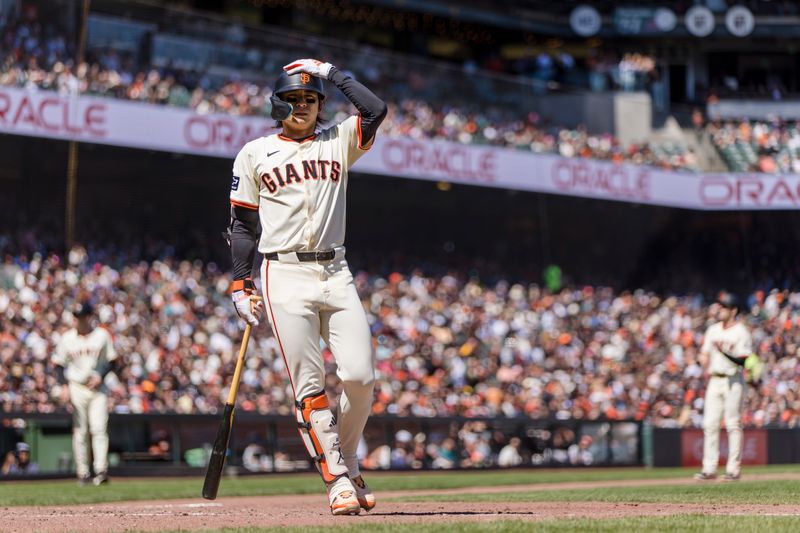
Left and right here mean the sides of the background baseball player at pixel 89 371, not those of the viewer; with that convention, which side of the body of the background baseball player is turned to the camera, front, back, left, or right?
front

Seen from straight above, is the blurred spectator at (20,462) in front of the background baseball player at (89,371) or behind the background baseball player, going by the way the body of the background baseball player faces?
behind

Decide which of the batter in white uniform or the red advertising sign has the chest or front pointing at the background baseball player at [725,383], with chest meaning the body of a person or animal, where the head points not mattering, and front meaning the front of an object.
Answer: the red advertising sign

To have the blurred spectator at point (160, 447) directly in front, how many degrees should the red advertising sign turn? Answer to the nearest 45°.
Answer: approximately 45° to its right

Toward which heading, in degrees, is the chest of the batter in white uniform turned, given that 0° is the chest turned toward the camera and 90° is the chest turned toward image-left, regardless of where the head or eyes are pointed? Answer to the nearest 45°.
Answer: approximately 0°

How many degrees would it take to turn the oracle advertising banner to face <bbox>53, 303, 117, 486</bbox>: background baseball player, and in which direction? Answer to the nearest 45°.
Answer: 0° — it already faces them

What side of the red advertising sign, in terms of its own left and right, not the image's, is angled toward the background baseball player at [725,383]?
front

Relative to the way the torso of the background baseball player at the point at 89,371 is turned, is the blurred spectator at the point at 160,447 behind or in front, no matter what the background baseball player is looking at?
behind

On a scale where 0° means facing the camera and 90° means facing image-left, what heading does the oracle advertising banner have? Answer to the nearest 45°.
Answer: approximately 0°

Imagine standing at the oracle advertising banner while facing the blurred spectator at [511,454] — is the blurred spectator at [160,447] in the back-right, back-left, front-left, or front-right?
front-right

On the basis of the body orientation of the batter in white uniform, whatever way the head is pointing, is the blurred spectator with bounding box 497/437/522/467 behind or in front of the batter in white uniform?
behind

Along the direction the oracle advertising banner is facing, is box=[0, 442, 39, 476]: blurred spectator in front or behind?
in front

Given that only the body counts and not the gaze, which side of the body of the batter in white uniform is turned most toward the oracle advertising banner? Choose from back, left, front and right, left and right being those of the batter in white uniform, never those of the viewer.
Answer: back

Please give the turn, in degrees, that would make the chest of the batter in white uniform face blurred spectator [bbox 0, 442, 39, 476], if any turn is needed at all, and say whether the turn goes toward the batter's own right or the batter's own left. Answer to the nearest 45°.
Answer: approximately 180°

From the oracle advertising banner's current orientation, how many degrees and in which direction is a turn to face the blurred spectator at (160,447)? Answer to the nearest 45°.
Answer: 0° — it already faces them

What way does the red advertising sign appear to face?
toward the camera

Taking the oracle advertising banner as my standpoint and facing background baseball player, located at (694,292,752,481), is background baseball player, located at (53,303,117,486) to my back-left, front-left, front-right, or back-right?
front-right
